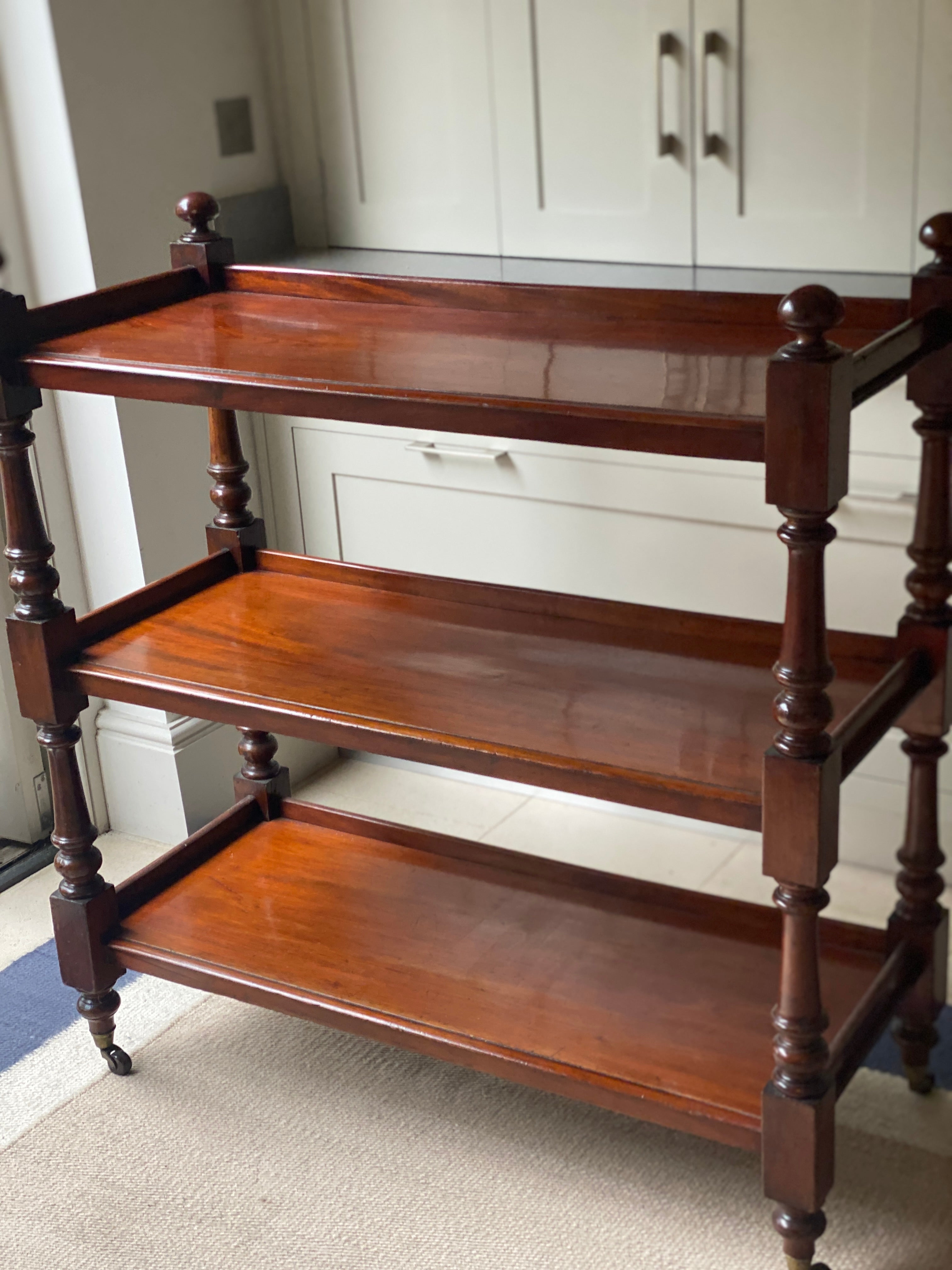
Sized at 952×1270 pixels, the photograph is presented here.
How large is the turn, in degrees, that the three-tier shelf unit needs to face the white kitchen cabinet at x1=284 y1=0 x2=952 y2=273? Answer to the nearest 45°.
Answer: approximately 135° to its right

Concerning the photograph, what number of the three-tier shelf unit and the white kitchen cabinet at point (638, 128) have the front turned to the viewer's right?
0

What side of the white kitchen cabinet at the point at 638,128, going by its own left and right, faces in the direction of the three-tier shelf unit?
front

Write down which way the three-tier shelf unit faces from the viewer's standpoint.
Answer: facing the viewer and to the left of the viewer

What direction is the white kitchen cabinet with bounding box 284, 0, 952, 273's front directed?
toward the camera
